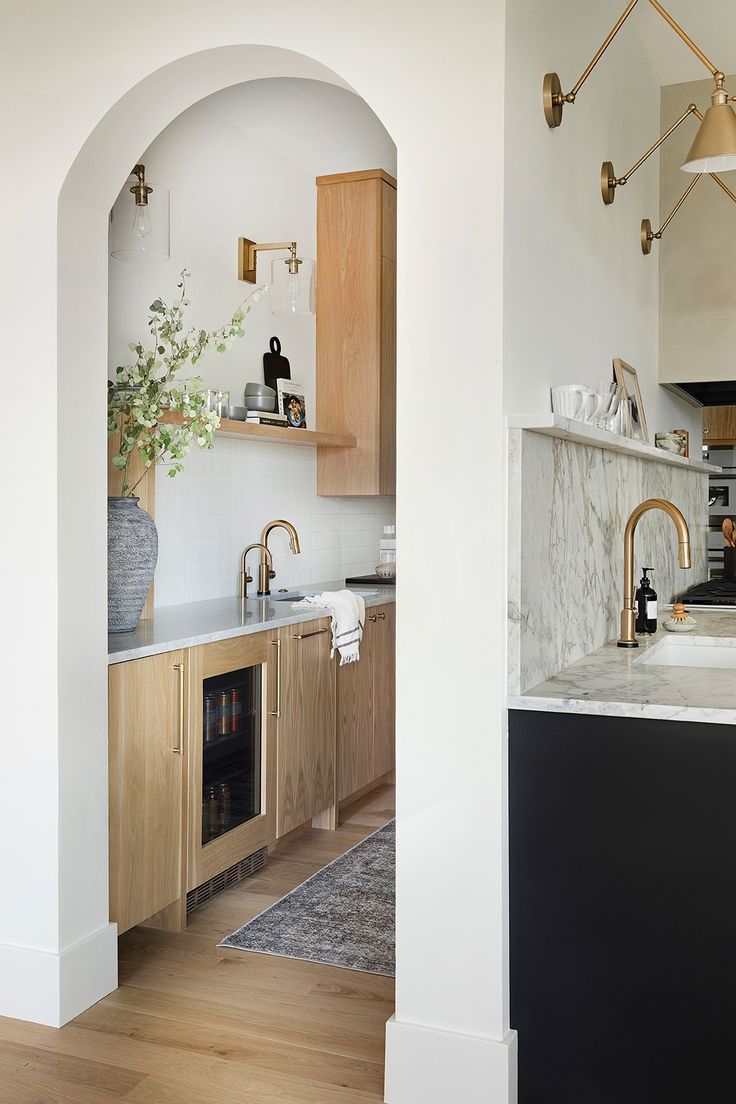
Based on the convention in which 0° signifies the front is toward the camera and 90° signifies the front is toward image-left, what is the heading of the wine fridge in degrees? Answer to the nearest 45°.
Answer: approximately 315°

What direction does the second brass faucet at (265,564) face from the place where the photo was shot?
facing the viewer and to the right of the viewer

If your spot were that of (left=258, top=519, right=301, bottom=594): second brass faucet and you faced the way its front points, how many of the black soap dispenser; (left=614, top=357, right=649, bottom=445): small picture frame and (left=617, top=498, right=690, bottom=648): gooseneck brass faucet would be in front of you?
3

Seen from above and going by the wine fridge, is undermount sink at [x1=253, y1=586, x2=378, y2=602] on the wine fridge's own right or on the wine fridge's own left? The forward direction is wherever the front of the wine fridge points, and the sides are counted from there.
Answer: on the wine fridge's own left

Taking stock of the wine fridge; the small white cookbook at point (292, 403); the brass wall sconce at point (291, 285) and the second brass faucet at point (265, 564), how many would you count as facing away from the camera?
0

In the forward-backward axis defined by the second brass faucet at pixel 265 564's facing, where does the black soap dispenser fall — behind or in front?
in front

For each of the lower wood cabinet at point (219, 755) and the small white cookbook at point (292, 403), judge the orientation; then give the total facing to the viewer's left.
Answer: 0

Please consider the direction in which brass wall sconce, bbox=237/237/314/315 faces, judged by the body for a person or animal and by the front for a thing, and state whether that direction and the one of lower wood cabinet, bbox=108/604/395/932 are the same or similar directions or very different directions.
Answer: same or similar directions

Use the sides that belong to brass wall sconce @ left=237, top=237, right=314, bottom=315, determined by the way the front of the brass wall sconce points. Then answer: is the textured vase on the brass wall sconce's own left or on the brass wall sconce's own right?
on the brass wall sconce's own right

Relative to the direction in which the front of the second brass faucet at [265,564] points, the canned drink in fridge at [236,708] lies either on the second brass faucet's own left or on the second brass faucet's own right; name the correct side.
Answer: on the second brass faucet's own right

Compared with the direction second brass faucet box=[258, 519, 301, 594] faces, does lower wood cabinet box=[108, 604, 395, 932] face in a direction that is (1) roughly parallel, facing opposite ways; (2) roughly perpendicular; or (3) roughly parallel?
roughly parallel

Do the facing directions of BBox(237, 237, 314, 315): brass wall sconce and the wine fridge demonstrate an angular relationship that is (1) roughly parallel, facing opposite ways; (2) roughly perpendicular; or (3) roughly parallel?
roughly parallel
